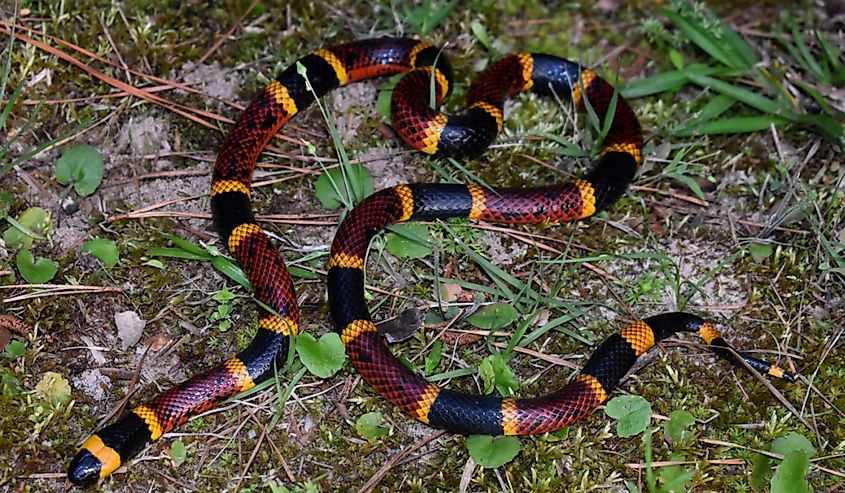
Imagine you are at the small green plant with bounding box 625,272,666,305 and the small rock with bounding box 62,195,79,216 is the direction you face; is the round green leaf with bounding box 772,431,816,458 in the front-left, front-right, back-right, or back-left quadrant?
back-left

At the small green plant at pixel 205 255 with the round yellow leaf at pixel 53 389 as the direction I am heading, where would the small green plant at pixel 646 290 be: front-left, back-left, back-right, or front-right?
back-left

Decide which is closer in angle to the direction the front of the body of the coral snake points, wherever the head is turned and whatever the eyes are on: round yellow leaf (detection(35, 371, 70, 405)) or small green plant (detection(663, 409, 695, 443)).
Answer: the round yellow leaf

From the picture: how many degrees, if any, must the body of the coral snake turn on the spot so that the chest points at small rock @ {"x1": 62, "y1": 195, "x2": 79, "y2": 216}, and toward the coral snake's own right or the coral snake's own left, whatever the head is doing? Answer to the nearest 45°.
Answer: approximately 45° to the coral snake's own right

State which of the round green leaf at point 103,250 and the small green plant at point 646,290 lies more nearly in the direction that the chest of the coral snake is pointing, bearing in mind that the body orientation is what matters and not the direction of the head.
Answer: the round green leaf

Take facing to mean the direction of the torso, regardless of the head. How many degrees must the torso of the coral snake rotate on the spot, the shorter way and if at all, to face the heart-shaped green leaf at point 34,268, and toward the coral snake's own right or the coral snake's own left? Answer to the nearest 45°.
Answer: approximately 45° to the coral snake's own right

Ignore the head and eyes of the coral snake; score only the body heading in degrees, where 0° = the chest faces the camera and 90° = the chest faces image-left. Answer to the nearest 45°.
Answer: approximately 45°

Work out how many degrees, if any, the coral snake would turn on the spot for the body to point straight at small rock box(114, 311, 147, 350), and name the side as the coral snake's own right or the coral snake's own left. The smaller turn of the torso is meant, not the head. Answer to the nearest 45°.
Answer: approximately 45° to the coral snake's own right

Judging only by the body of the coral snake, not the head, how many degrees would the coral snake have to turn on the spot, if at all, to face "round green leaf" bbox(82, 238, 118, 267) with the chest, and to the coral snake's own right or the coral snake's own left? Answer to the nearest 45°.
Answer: approximately 45° to the coral snake's own right
